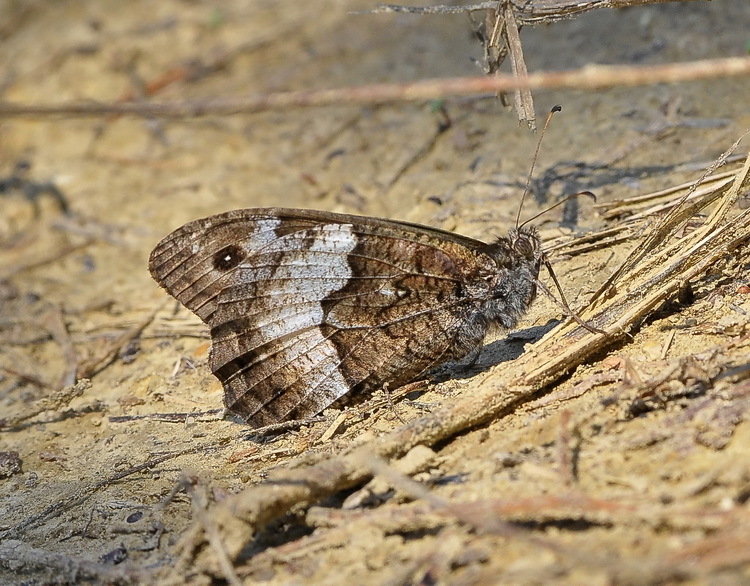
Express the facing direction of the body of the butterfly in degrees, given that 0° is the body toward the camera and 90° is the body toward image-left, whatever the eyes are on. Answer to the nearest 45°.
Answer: approximately 270°
